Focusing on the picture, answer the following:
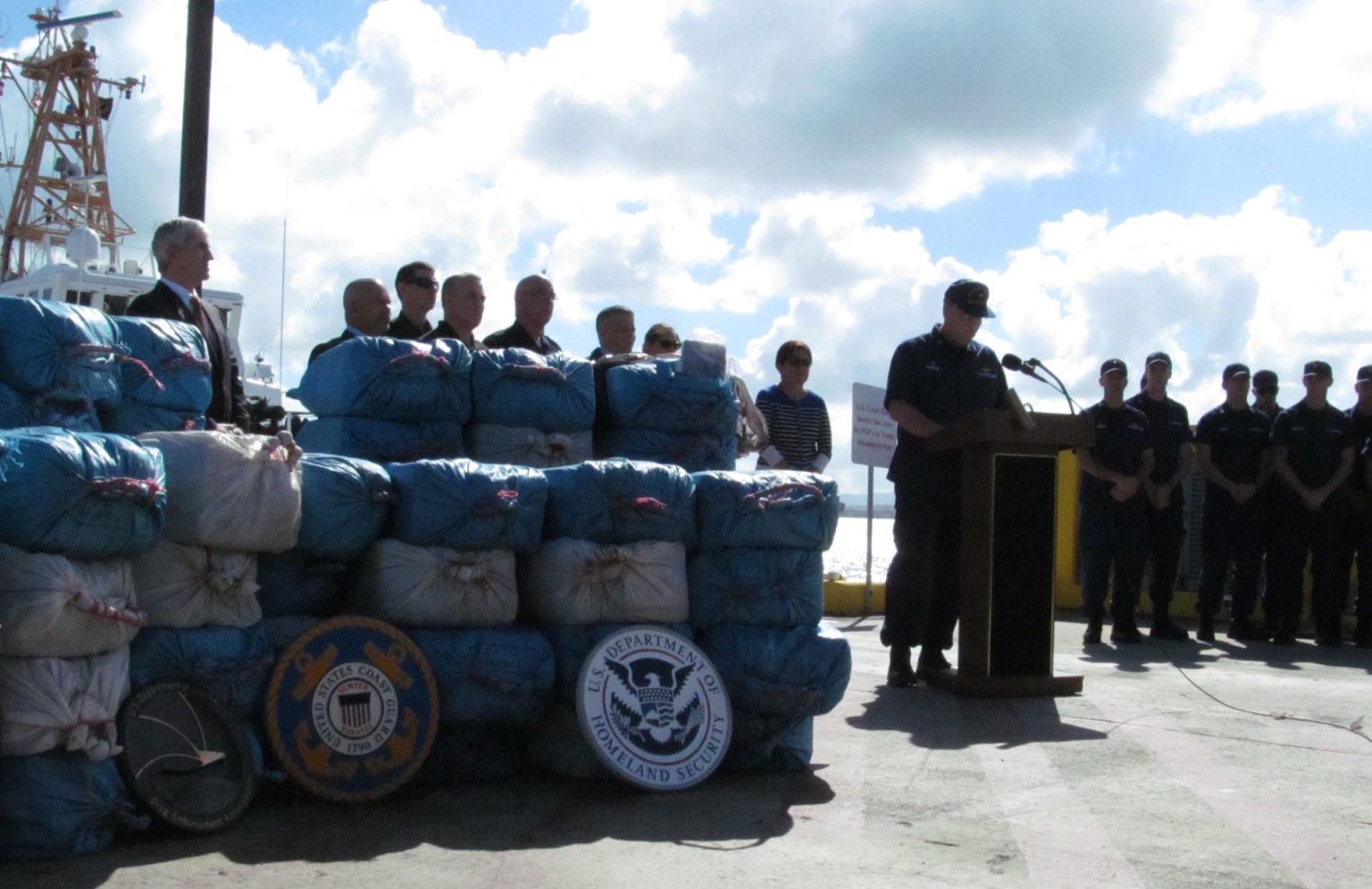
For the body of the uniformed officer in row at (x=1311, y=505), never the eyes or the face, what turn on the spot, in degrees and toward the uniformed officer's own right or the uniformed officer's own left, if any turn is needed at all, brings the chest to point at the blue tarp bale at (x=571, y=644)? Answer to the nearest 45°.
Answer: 0° — they already face it

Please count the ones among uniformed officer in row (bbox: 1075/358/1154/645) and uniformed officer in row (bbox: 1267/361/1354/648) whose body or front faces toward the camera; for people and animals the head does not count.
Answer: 2

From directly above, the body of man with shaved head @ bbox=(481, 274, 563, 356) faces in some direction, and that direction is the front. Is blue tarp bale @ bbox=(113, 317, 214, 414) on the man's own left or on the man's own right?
on the man's own right

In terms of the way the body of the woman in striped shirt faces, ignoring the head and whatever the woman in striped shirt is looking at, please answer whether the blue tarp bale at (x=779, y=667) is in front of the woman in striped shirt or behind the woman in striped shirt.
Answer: in front

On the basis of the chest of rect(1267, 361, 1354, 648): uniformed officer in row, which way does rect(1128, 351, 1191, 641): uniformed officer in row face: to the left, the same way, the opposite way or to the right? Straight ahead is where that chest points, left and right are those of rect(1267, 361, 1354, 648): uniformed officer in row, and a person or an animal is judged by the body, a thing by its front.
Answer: the same way

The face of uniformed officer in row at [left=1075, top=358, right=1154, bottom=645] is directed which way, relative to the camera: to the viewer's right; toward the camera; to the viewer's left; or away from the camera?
toward the camera

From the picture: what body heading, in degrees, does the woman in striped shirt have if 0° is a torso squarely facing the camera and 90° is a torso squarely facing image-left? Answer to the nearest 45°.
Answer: approximately 0°

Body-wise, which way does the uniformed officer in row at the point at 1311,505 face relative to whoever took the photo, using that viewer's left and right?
facing the viewer

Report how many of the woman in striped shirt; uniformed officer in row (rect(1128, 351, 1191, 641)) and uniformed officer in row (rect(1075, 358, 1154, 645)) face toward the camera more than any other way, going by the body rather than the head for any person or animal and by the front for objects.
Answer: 3

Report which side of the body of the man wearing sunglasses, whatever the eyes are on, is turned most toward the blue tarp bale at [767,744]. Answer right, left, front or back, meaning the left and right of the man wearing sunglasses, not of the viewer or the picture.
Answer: front

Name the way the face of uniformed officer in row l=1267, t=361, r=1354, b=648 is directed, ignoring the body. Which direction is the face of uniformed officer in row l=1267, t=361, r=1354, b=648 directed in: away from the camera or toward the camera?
toward the camera

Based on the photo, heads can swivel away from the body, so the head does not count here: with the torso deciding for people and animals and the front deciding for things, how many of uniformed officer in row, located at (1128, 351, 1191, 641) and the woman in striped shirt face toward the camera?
2

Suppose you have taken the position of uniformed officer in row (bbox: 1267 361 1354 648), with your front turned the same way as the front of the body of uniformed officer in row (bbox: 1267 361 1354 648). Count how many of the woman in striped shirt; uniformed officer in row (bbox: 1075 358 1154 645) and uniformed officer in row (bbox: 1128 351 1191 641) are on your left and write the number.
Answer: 0

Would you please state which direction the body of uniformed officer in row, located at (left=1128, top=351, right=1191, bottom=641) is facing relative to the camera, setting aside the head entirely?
toward the camera

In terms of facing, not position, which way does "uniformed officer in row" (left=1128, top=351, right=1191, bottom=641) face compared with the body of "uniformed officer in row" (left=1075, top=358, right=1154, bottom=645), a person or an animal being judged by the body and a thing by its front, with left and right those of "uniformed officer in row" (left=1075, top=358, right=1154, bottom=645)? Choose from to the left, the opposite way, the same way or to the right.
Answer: the same way

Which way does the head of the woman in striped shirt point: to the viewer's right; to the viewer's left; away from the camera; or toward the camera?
toward the camera

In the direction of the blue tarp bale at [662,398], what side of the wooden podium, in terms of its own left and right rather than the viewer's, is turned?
right

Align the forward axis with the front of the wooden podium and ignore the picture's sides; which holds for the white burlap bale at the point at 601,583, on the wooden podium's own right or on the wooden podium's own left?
on the wooden podium's own right

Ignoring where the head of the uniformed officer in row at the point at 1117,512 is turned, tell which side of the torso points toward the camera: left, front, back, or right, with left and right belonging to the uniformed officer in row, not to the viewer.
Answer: front

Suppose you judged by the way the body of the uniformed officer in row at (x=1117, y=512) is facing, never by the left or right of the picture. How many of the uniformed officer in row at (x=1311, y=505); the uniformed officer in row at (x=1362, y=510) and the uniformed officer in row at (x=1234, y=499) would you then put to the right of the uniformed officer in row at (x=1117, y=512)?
0
